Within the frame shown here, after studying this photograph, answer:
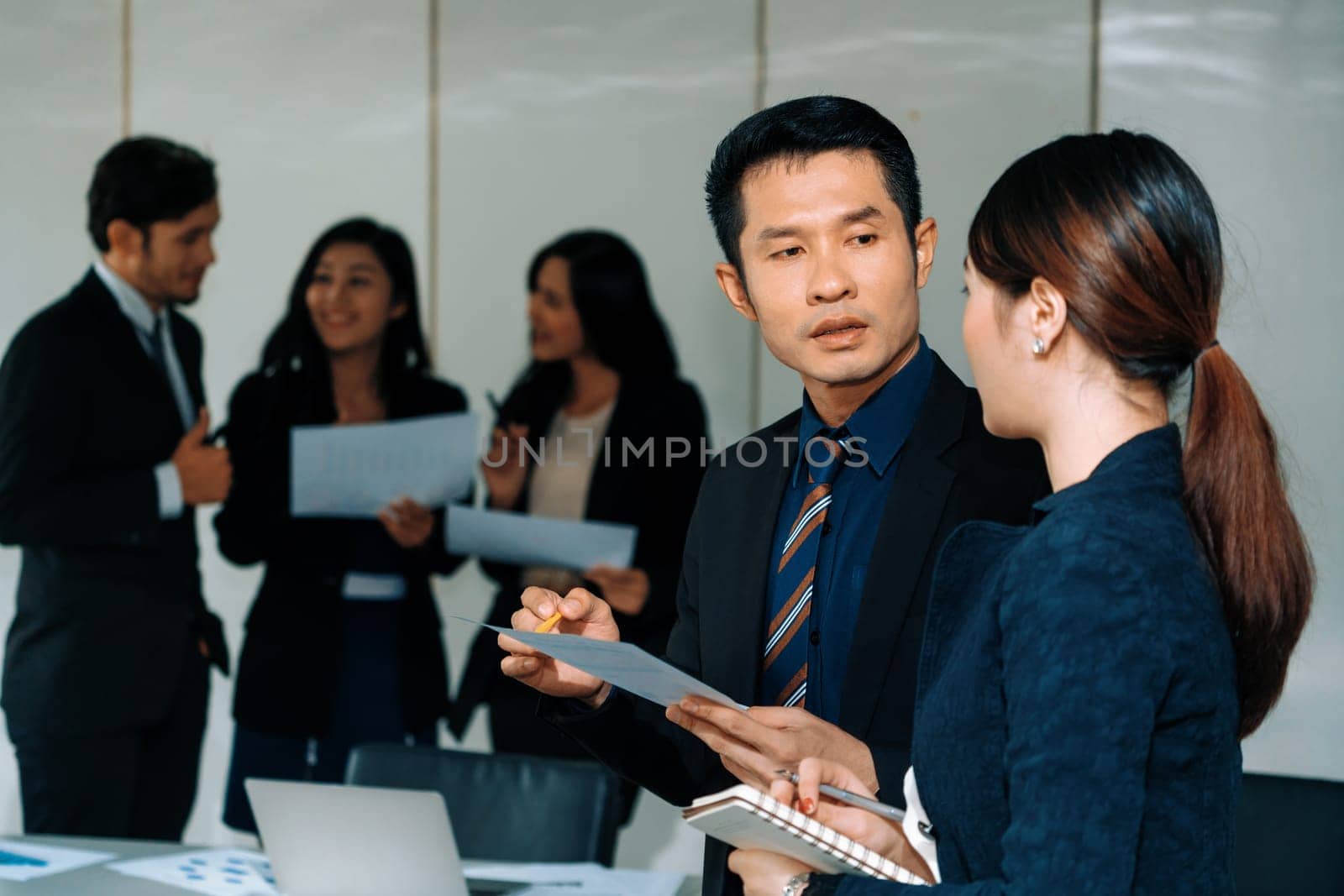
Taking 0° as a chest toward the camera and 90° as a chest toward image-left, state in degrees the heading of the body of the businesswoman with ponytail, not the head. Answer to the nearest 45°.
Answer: approximately 135°

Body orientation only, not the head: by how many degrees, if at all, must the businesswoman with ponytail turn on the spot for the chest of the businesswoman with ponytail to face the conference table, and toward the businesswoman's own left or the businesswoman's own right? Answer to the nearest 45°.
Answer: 0° — they already face it

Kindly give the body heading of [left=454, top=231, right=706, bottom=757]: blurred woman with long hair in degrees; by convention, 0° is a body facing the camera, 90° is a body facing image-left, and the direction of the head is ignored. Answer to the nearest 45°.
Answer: approximately 45°

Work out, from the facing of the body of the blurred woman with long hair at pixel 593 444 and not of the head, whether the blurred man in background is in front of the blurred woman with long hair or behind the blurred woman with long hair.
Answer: in front

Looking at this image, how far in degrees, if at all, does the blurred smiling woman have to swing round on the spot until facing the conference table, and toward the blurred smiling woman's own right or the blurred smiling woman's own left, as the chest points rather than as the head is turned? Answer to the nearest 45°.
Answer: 0° — they already face it

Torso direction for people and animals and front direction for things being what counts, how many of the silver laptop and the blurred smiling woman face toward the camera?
1

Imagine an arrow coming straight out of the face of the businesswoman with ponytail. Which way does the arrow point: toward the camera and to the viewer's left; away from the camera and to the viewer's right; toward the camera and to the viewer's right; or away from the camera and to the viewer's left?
away from the camera and to the viewer's left

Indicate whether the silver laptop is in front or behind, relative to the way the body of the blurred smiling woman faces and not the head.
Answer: in front

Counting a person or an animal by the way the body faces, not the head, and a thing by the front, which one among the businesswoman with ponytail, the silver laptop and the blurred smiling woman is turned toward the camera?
the blurred smiling woman

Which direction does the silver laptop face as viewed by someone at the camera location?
facing away from the viewer and to the right of the viewer

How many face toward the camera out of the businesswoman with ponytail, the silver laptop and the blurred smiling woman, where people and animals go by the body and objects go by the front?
1
